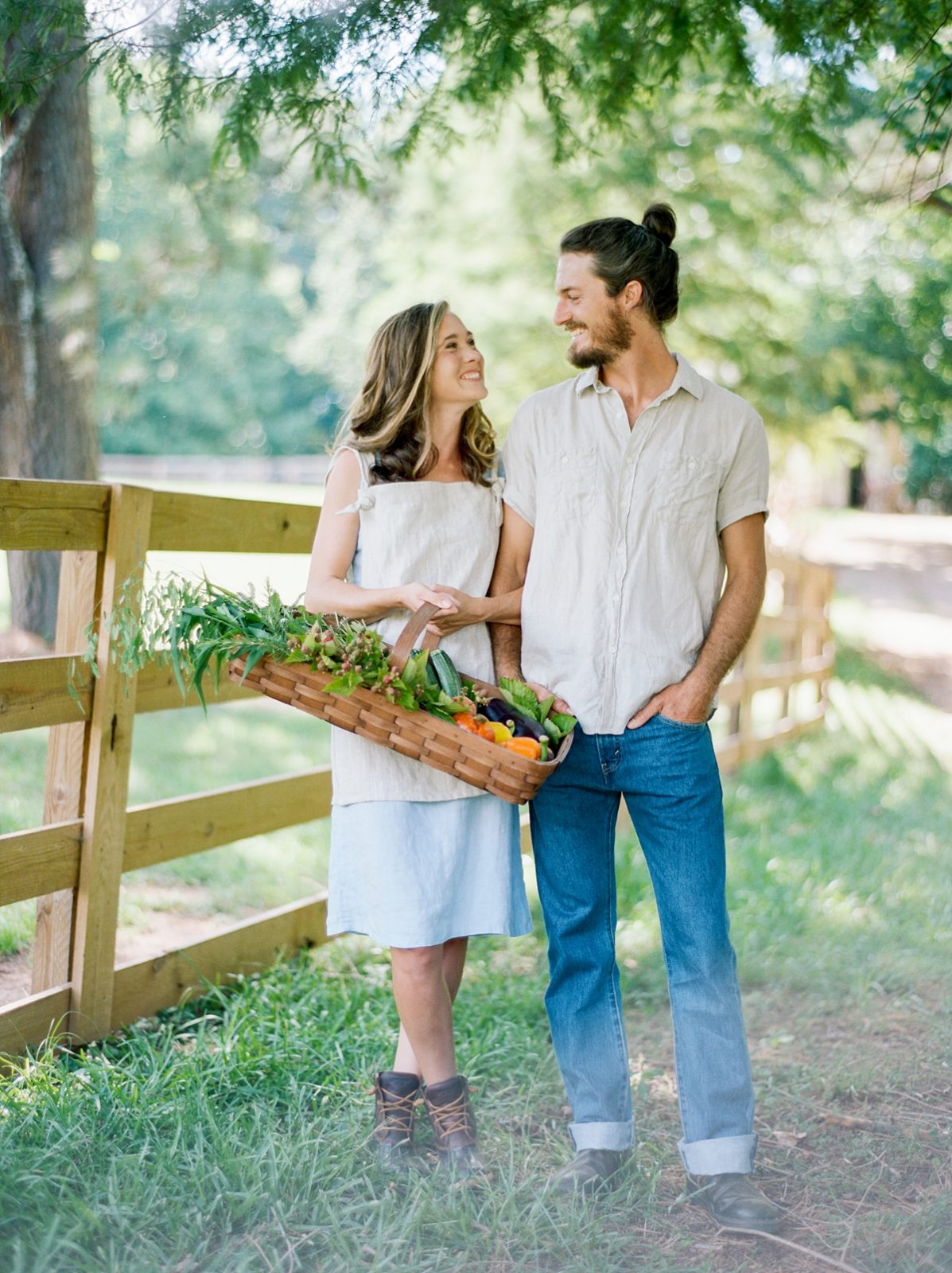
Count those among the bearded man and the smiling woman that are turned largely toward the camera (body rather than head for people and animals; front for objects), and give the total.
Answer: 2

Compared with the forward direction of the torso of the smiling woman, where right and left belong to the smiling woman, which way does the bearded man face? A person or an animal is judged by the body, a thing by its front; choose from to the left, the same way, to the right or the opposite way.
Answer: the same way

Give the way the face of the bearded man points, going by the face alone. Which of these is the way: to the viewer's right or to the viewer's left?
to the viewer's left

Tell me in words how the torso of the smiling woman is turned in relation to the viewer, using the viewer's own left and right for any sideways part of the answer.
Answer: facing the viewer

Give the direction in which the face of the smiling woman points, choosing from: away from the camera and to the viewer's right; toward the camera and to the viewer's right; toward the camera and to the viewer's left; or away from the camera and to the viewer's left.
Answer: toward the camera and to the viewer's right

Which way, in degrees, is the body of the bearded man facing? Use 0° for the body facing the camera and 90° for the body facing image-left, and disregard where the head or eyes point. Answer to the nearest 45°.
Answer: approximately 0°

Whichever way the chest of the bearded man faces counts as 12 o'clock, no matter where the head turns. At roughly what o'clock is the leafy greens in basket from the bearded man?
The leafy greens in basket is roughly at 2 o'clock from the bearded man.
